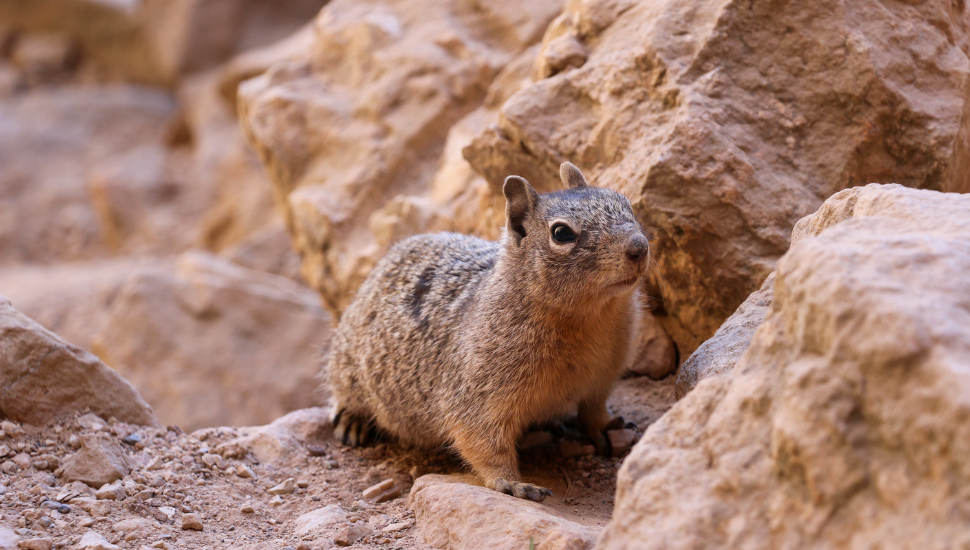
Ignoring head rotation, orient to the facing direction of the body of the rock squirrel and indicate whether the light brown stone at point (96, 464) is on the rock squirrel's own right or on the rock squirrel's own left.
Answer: on the rock squirrel's own right

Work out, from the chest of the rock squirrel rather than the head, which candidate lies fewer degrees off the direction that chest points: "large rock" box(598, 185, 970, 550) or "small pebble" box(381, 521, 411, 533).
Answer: the large rock

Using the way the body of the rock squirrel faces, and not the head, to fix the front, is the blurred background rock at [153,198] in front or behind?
behind

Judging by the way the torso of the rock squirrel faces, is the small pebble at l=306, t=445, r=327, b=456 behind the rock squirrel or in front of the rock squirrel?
behind

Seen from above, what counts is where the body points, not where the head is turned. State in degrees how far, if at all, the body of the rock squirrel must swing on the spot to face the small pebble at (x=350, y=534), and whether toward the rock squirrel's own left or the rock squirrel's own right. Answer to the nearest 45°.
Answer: approximately 90° to the rock squirrel's own right

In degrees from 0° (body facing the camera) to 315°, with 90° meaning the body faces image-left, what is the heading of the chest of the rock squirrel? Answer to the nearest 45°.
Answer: approximately 315°

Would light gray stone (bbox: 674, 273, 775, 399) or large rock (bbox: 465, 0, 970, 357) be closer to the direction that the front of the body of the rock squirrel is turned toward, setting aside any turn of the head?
the light gray stone

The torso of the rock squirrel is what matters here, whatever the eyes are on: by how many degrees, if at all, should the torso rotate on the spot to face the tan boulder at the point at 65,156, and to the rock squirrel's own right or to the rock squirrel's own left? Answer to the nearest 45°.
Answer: approximately 180°

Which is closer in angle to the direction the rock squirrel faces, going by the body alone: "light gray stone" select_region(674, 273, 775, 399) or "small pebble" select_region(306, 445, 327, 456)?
the light gray stone

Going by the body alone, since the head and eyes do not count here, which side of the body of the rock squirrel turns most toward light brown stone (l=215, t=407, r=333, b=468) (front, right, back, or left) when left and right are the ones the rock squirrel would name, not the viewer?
back

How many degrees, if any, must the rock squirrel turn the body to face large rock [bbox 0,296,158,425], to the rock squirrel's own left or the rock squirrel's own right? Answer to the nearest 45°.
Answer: approximately 135° to the rock squirrel's own right
